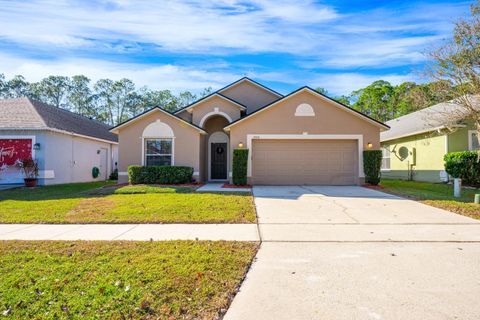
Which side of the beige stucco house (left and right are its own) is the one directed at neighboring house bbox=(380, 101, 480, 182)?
left

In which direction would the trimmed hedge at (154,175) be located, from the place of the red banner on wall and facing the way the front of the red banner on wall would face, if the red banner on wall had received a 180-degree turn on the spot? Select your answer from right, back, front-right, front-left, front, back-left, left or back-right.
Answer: back-right

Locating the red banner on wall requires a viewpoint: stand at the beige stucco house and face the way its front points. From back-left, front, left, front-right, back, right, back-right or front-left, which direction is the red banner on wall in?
right

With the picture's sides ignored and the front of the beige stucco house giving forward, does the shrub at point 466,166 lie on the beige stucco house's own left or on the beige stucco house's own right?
on the beige stucco house's own left

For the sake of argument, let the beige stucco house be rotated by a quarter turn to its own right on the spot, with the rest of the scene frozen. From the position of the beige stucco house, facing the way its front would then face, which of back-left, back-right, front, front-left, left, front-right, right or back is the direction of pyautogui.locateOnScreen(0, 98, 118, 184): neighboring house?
front

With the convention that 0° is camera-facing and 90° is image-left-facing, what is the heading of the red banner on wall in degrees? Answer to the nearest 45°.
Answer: approximately 0°

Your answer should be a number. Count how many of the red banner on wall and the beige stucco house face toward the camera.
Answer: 2

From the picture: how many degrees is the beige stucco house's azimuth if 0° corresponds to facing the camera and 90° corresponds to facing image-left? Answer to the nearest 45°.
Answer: approximately 0°

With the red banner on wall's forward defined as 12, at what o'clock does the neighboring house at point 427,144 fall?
The neighboring house is roughly at 10 o'clock from the red banner on wall.

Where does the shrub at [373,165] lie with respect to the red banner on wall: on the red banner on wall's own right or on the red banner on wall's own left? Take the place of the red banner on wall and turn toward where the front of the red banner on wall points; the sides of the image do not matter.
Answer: on the red banner on wall's own left

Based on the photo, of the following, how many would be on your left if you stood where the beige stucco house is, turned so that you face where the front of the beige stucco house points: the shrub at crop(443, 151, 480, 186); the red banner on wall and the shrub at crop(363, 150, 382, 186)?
2
